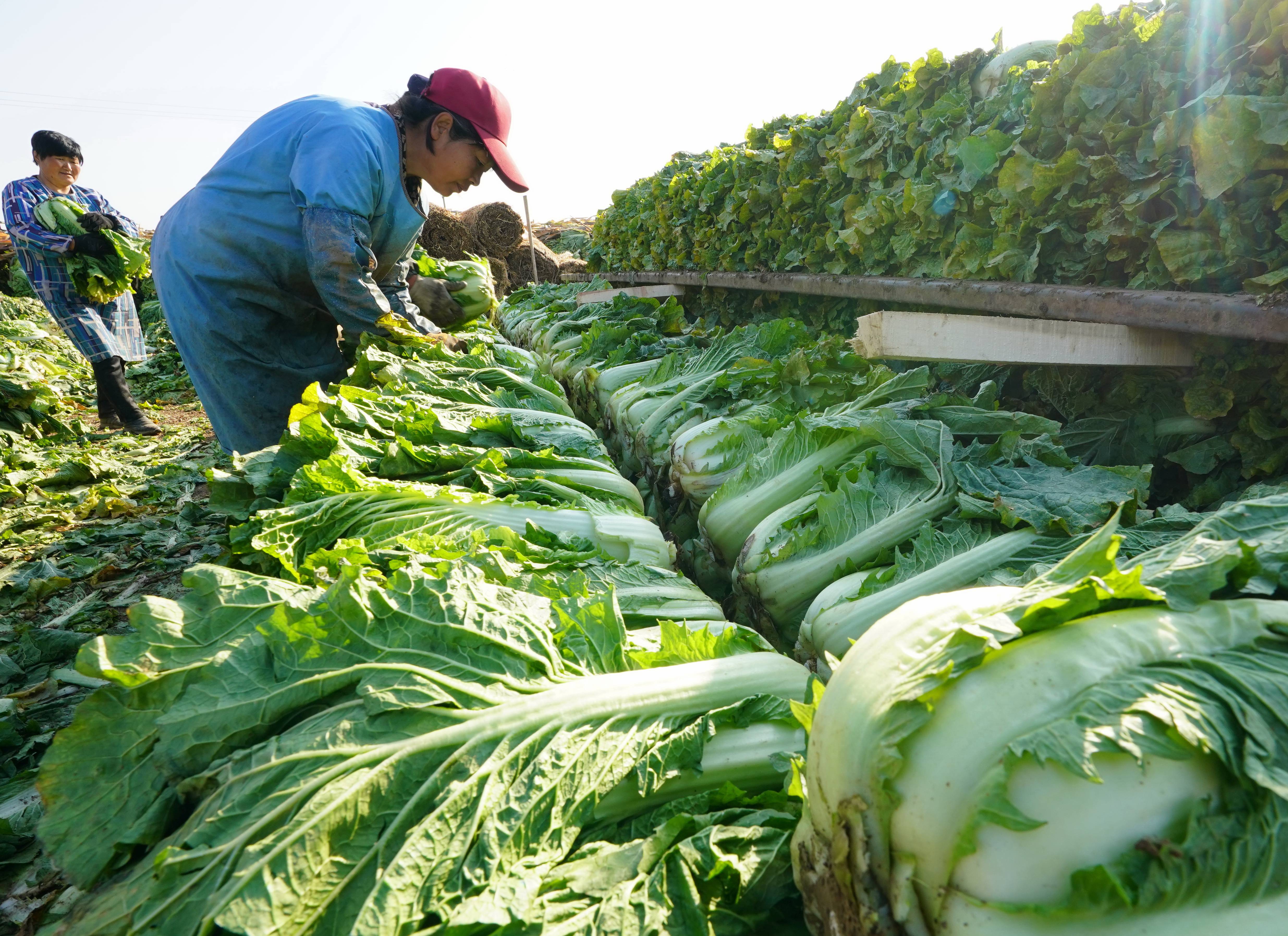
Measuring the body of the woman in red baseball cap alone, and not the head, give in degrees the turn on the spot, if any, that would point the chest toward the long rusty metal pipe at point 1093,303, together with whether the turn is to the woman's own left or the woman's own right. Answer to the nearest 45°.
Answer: approximately 45° to the woman's own right

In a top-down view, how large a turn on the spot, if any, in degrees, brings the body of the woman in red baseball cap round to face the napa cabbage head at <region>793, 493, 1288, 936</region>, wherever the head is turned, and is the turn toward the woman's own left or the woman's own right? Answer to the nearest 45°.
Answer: approximately 90° to the woman's own right

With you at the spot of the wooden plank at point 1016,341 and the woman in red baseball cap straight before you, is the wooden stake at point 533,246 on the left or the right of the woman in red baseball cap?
right

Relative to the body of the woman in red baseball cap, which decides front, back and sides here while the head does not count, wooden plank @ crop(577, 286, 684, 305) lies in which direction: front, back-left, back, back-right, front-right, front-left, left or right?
front-left

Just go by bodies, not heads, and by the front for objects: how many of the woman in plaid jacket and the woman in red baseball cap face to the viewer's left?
0

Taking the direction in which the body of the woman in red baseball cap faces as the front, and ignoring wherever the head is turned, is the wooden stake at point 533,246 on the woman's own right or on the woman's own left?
on the woman's own left

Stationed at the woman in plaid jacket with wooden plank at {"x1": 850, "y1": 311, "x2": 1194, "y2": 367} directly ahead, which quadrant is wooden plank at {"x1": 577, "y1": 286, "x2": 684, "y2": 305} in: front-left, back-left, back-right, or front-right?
front-left

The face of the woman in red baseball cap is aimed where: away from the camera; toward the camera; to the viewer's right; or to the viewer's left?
to the viewer's right

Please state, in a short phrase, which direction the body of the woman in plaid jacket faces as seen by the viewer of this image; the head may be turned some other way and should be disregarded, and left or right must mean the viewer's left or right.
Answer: facing the viewer and to the right of the viewer

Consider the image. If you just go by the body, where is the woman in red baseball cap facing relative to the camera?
to the viewer's right

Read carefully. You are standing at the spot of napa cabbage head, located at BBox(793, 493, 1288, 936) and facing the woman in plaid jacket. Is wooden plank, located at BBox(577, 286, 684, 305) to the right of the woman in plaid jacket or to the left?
right

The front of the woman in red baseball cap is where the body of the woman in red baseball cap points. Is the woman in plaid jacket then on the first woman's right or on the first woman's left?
on the first woman's left

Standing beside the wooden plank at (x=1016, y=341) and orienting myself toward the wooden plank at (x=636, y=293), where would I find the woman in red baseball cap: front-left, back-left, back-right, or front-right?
front-left
